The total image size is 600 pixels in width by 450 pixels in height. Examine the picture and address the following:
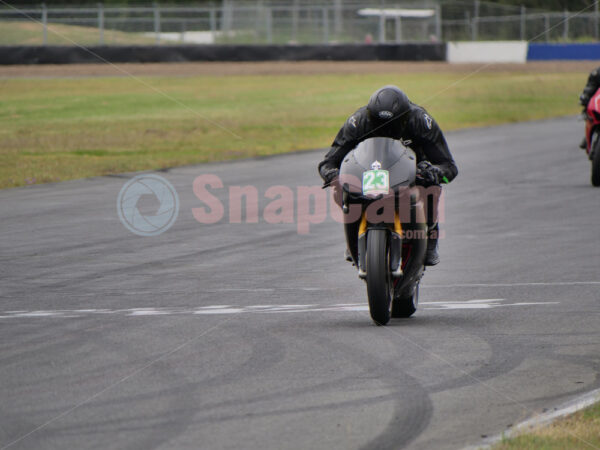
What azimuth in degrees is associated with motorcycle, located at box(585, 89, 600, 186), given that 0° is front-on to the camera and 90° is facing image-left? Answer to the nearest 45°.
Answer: approximately 0°

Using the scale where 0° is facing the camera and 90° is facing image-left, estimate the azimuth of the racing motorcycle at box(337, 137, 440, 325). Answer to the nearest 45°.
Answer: approximately 0°

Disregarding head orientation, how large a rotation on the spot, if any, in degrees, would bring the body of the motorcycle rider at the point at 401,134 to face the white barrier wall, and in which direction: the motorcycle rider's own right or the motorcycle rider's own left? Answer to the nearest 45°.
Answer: approximately 180°

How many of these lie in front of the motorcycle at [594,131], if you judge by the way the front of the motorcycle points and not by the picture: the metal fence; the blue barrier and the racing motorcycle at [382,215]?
1

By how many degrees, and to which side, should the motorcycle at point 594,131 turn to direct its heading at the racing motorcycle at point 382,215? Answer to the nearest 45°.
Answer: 0° — it already faces it

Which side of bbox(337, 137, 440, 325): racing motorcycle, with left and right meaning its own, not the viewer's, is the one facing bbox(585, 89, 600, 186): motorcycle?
back

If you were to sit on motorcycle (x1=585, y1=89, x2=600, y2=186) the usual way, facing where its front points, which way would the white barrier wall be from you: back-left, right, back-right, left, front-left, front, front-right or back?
back

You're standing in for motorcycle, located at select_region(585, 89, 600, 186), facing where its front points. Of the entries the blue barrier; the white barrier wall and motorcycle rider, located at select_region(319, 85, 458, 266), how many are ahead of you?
1

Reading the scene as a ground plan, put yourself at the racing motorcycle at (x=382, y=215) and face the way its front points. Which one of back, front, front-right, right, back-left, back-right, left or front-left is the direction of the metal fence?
back

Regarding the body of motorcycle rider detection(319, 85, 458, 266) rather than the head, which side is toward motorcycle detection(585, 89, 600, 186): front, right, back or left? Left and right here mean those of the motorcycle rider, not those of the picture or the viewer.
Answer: back
